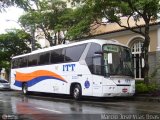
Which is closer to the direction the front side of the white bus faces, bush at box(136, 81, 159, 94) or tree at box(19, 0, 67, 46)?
the bush

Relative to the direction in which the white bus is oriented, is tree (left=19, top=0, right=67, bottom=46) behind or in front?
behind

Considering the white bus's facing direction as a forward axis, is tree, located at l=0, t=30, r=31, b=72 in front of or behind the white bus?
behind

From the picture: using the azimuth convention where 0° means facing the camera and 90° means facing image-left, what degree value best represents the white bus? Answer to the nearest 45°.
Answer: approximately 315°

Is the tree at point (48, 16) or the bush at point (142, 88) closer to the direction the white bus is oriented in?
the bush
